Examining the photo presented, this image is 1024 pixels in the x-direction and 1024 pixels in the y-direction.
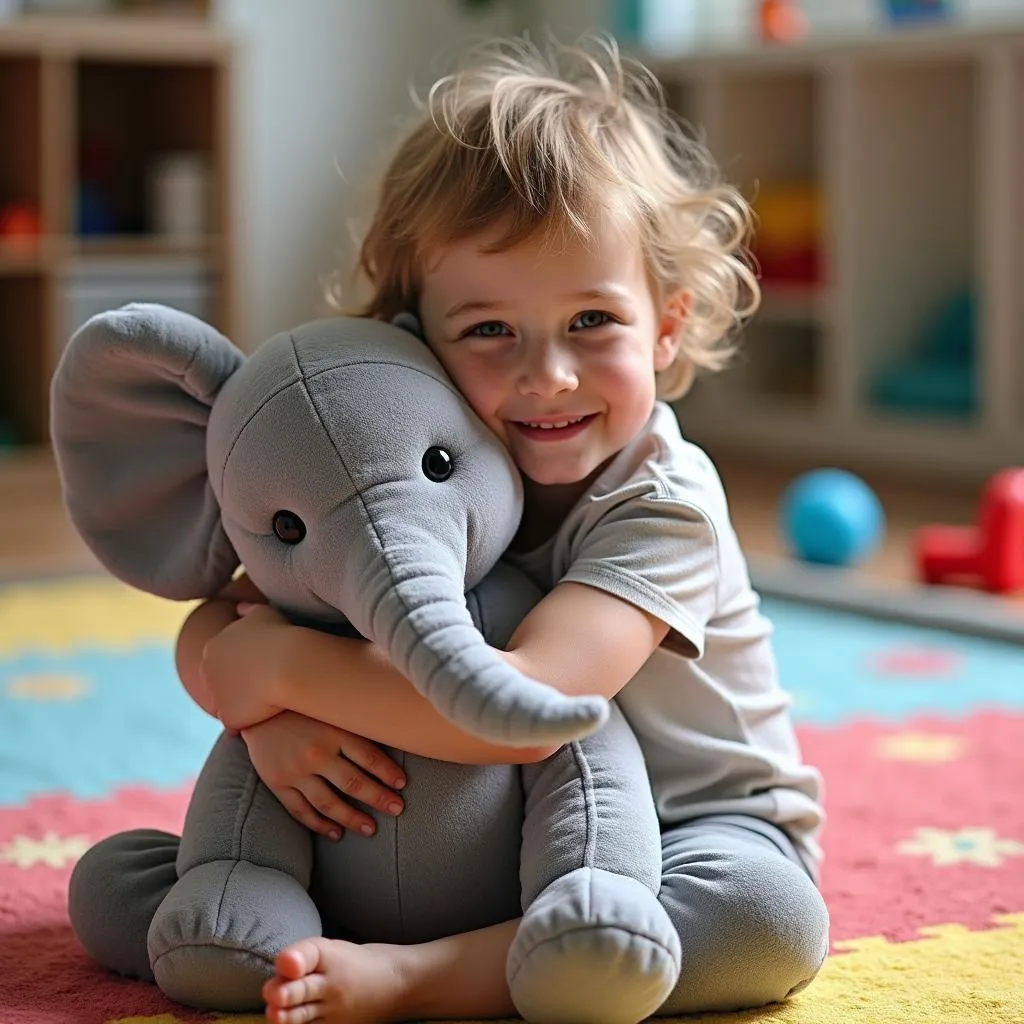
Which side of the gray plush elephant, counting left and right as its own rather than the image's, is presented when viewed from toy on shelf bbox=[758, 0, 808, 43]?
back

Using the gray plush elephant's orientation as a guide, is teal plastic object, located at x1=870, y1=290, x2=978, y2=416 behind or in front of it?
behind

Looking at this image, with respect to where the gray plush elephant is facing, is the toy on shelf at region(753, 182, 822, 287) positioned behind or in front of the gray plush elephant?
behind

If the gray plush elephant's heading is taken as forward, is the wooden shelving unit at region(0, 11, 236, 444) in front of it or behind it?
behind

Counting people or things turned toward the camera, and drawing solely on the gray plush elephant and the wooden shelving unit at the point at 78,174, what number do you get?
2

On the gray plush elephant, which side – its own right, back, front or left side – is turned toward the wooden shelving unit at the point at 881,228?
back

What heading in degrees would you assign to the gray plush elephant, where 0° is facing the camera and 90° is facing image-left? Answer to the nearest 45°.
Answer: approximately 0°

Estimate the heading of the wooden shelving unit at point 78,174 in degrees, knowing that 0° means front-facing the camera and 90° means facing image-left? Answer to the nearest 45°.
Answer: approximately 0°

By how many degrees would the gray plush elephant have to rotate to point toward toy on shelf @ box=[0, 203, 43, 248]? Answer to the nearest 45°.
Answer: approximately 180°
